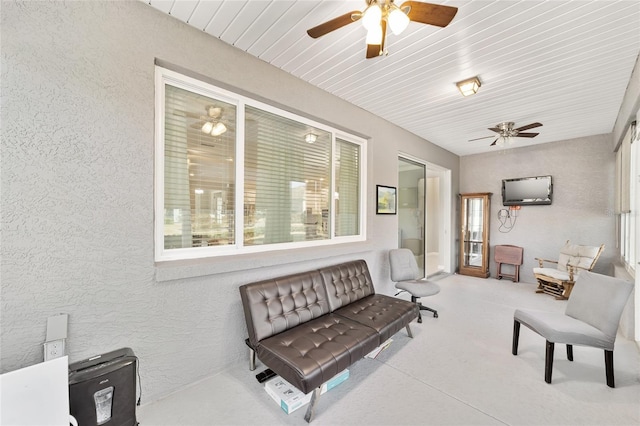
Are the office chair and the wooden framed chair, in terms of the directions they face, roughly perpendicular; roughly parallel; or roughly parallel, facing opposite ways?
roughly perpendicular

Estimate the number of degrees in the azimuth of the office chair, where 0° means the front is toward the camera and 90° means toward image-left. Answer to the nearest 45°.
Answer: approximately 315°

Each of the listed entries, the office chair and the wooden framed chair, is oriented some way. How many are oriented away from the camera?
0

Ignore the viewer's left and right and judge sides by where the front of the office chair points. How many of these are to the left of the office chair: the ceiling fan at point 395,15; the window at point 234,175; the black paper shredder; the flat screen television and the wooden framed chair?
2

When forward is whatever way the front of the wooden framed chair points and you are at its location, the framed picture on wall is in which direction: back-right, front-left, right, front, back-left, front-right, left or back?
front

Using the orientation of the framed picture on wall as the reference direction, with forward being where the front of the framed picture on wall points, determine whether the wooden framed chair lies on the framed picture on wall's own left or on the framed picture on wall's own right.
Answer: on the framed picture on wall's own left

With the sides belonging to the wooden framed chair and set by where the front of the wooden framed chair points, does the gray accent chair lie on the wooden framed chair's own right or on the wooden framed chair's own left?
on the wooden framed chair's own left

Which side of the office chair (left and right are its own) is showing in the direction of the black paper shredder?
right

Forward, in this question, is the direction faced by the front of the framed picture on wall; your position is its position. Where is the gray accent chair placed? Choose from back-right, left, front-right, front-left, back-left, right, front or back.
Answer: front

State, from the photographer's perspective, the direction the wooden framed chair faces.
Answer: facing the viewer and to the left of the viewer

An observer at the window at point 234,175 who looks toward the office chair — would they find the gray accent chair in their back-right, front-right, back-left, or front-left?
front-right

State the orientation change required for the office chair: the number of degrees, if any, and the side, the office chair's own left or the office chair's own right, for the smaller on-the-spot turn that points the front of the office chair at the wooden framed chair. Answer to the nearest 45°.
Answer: approximately 90° to the office chair's own left
